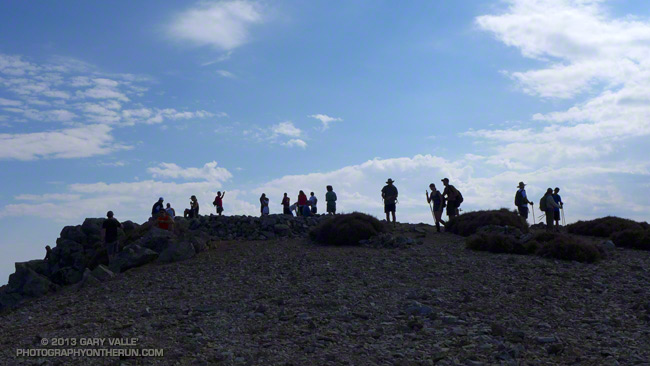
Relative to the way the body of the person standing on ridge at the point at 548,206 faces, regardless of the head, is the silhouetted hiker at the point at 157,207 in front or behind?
behind

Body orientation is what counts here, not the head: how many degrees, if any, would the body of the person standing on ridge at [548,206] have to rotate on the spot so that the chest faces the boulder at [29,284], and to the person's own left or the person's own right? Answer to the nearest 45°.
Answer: approximately 135° to the person's own right

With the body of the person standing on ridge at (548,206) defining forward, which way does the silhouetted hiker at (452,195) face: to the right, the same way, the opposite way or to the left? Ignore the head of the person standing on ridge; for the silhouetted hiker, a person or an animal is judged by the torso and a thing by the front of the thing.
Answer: the opposite way

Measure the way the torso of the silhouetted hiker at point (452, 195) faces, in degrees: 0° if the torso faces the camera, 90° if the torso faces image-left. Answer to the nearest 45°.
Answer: approximately 90°

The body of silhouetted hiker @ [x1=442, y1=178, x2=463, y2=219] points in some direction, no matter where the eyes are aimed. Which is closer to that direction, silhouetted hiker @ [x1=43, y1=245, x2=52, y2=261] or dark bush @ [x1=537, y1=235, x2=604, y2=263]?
the silhouetted hiker

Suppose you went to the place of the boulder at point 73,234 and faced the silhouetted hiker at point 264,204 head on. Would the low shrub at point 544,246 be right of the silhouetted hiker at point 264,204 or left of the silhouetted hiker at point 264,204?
right

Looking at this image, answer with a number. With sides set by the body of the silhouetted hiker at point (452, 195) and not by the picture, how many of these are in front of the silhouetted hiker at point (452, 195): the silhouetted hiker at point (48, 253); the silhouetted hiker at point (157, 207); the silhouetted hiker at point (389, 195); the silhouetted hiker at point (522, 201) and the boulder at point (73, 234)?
4

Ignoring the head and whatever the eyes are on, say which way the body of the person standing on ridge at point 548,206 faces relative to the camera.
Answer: to the viewer's right

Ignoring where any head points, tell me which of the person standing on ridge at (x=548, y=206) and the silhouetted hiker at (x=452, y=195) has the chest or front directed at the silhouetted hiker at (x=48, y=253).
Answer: the silhouetted hiker at (x=452, y=195)

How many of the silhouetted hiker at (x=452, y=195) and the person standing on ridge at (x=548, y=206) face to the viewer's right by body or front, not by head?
1

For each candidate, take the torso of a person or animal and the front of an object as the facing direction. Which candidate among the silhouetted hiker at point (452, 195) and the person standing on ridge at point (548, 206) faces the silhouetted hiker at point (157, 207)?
the silhouetted hiker at point (452, 195)
